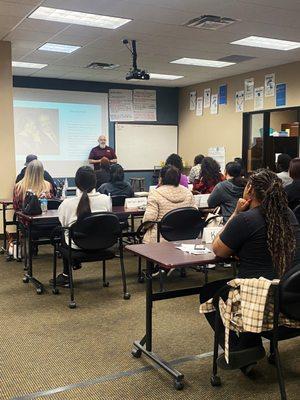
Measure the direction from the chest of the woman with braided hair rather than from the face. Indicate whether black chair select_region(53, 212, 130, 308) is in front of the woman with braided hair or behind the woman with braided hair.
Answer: in front

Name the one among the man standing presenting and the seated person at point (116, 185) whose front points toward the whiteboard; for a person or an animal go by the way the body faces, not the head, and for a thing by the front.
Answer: the seated person

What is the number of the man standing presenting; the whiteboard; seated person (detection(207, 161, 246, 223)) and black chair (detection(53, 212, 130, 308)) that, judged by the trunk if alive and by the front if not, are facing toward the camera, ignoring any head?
2

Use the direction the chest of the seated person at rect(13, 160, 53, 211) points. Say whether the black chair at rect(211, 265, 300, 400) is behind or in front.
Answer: behind

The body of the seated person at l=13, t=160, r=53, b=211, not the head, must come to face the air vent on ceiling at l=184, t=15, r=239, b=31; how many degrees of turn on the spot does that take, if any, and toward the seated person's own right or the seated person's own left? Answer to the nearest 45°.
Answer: approximately 90° to the seated person's own right

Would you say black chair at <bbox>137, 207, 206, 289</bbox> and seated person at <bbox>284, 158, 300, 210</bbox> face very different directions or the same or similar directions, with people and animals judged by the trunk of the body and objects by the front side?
same or similar directions

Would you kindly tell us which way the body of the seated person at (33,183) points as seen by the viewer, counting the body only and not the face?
away from the camera

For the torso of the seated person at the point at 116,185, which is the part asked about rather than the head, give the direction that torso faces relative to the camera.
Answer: away from the camera

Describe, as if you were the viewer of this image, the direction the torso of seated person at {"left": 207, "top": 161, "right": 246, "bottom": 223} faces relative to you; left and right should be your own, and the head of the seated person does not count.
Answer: facing away from the viewer and to the left of the viewer

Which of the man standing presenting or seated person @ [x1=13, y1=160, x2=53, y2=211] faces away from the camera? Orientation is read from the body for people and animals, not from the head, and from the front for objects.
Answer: the seated person

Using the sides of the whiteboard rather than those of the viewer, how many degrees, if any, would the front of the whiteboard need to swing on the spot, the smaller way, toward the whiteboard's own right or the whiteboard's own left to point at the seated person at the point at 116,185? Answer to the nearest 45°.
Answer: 0° — it already faces them

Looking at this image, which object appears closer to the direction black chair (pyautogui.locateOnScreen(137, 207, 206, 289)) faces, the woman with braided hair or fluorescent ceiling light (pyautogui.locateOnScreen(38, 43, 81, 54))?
the fluorescent ceiling light

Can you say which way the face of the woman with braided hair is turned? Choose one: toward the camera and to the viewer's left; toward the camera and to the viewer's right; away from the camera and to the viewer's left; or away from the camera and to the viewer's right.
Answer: away from the camera and to the viewer's left

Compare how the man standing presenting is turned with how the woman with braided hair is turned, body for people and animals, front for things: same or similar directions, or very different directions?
very different directions

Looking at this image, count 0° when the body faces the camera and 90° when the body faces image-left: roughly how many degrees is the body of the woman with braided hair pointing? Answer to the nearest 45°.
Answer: approximately 135°

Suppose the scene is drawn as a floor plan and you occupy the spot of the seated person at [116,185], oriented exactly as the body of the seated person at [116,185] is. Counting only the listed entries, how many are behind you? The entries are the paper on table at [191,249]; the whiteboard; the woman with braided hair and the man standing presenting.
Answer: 2

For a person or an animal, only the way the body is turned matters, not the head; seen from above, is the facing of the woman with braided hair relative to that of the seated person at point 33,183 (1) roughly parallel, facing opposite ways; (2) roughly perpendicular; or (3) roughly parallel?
roughly parallel

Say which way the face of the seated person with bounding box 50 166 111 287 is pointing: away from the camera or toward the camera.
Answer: away from the camera

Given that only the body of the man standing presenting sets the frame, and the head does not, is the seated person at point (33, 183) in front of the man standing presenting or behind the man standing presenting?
in front
